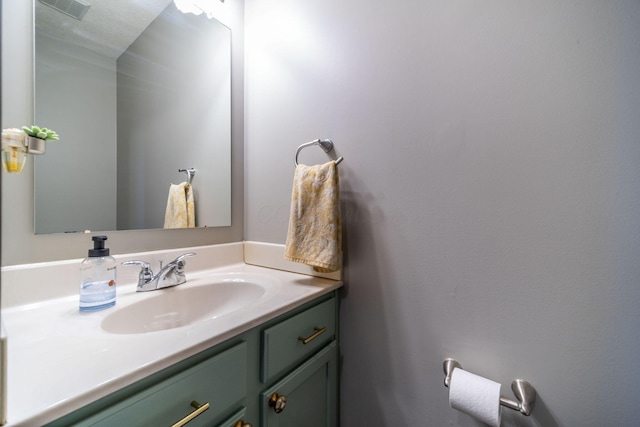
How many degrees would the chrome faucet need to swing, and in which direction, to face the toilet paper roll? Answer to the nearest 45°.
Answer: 0° — it already faces it

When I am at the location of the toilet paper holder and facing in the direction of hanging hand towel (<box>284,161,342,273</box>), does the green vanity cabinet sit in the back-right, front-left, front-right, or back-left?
front-left

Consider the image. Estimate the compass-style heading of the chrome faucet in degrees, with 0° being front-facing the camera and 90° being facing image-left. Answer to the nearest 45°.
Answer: approximately 315°

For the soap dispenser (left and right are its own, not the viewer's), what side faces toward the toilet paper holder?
front

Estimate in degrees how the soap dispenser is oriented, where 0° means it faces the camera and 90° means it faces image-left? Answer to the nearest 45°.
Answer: approximately 315°

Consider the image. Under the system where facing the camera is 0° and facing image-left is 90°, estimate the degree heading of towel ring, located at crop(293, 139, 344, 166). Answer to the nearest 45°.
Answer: approximately 45°

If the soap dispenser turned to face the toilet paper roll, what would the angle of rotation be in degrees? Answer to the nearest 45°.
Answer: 0° — it already faces it

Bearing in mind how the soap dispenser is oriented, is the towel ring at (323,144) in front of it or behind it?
in front
